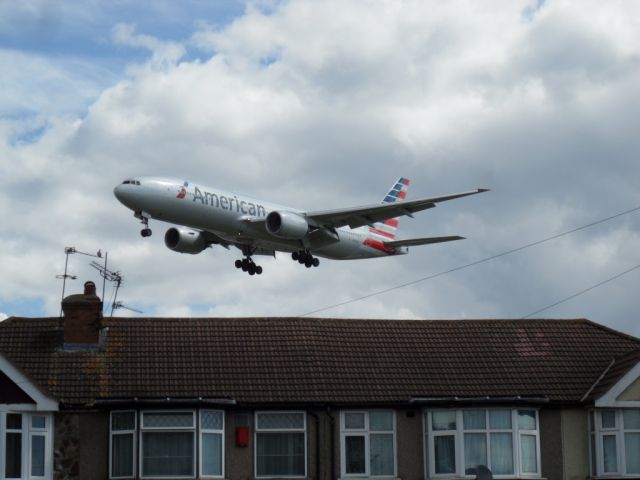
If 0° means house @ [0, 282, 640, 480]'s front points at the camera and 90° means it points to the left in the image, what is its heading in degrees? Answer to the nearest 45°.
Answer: approximately 0°
